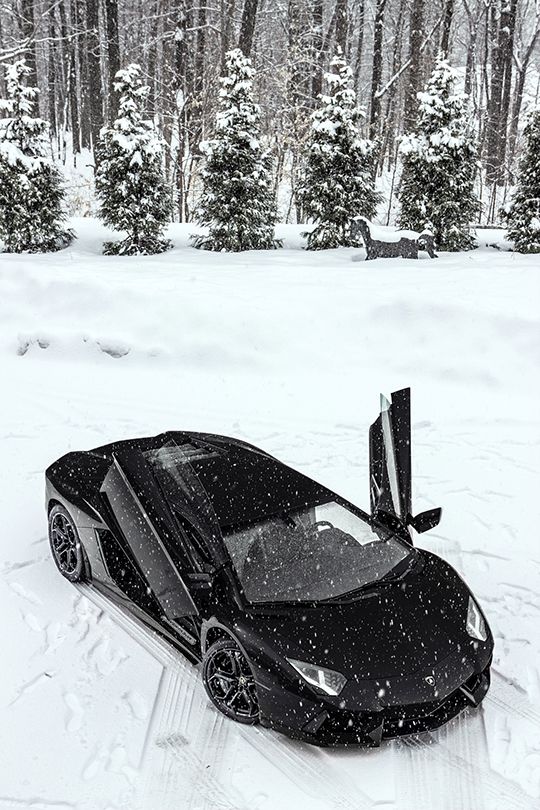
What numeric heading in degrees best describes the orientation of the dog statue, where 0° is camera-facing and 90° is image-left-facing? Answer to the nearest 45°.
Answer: approximately 90°

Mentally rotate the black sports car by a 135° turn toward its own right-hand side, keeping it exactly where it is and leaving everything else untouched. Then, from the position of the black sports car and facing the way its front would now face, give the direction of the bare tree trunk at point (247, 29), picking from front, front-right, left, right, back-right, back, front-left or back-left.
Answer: right

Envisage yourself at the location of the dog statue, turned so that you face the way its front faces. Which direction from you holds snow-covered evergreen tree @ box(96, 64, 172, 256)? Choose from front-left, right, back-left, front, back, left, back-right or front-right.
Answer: front

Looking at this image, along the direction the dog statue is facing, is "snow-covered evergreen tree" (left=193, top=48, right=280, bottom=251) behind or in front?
in front

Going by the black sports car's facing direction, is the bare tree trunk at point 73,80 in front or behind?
behind

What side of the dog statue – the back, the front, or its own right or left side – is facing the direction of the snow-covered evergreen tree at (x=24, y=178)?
front

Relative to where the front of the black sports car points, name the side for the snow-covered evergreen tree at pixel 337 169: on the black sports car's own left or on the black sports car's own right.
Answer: on the black sports car's own left

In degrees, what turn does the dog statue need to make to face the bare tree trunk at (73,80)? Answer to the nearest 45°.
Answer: approximately 45° to its right

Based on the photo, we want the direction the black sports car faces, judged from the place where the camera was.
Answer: facing the viewer and to the right of the viewer

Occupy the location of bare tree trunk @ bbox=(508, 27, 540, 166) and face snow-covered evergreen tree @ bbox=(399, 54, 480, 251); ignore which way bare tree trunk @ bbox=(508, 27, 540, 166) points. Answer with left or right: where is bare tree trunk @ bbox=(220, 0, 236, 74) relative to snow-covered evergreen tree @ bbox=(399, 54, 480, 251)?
right

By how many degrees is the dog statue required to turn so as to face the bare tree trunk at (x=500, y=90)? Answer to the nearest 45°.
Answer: approximately 90° to its right

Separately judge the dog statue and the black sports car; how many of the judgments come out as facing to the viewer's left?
1

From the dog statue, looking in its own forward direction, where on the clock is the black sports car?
The black sports car is roughly at 9 o'clock from the dog statue.

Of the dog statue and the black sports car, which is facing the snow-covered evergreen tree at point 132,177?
the dog statue

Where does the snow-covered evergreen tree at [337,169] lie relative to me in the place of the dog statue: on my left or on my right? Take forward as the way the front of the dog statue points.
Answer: on my right
